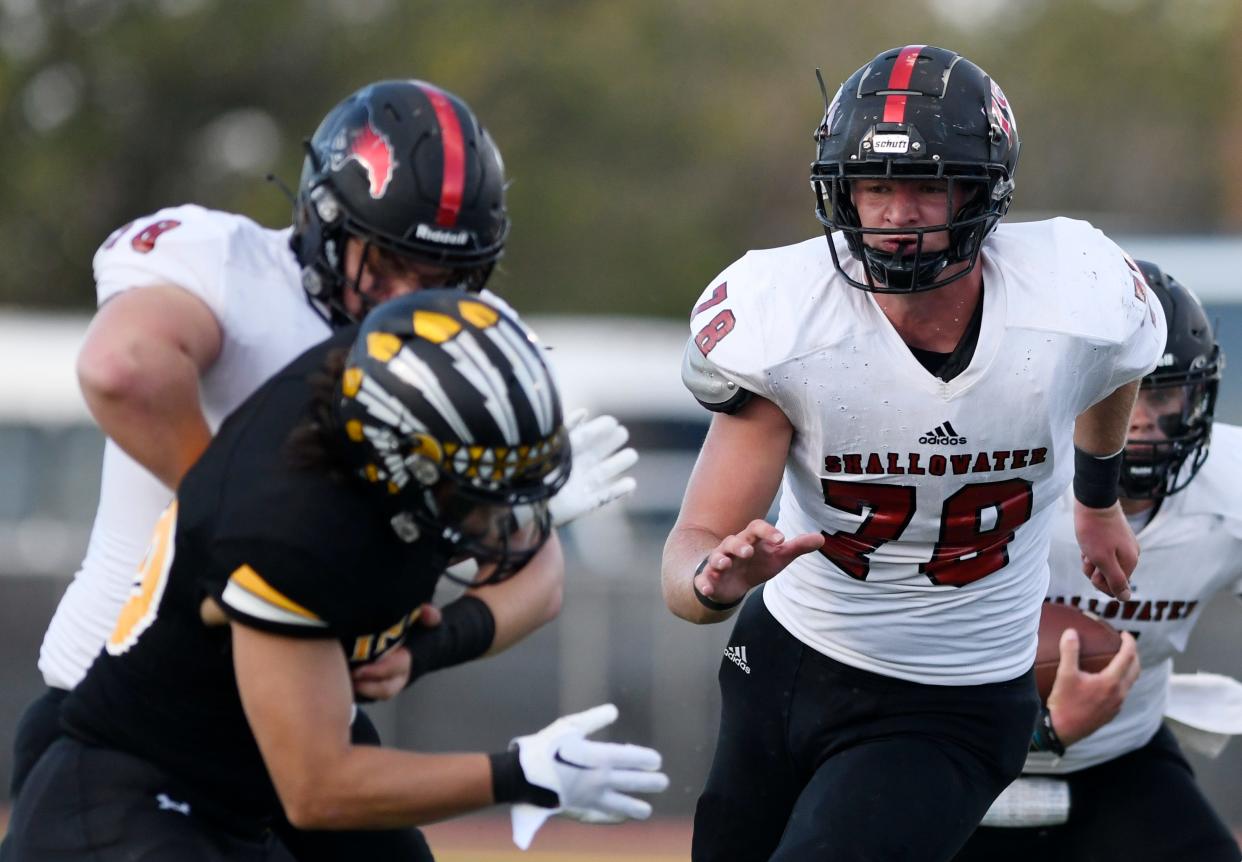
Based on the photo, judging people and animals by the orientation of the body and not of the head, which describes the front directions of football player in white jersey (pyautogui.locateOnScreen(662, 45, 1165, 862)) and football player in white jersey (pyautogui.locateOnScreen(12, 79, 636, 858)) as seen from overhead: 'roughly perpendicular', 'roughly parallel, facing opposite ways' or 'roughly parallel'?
roughly perpendicular

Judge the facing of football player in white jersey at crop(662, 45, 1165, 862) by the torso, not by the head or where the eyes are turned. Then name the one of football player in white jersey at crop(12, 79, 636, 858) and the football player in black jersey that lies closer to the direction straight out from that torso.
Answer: the football player in black jersey

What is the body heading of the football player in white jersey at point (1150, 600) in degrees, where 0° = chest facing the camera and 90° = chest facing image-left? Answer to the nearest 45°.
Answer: approximately 45°

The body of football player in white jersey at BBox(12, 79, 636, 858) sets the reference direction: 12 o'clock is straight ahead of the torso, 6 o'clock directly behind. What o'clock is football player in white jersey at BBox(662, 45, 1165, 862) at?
football player in white jersey at BBox(662, 45, 1165, 862) is roughly at 11 o'clock from football player in white jersey at BBox(12, 79, 636, 858).

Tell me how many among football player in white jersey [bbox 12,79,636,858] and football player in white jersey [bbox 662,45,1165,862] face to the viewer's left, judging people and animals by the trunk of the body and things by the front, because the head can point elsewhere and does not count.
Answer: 0

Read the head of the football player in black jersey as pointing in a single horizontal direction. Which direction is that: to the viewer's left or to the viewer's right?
to the viewer's right

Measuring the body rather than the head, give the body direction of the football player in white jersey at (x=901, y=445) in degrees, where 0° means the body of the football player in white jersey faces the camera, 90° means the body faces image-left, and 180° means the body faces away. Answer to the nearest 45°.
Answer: approximately 0°

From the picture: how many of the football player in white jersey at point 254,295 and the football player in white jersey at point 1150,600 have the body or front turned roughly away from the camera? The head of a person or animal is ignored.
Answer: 0

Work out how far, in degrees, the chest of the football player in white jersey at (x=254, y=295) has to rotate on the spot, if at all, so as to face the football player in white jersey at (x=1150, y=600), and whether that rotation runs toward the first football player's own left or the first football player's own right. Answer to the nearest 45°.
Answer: approximately 45° to the first football player's own left

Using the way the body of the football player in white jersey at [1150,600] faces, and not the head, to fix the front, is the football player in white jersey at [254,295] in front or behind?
in front

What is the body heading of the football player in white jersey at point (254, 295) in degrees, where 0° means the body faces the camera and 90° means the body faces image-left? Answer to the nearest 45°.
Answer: approximately 315°

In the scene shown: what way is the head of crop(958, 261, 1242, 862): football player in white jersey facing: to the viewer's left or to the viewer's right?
to the viewer's left
